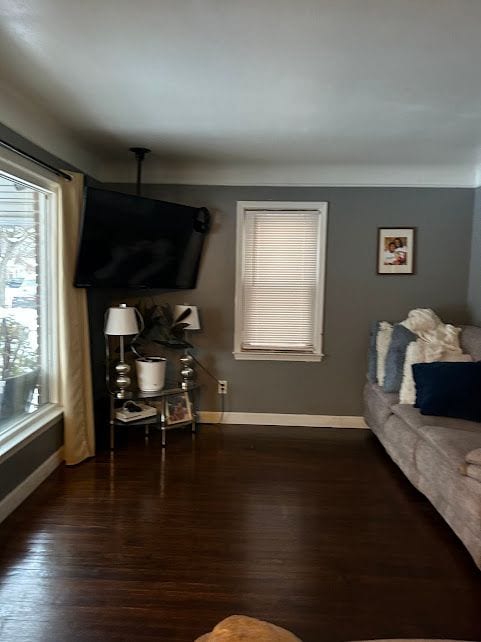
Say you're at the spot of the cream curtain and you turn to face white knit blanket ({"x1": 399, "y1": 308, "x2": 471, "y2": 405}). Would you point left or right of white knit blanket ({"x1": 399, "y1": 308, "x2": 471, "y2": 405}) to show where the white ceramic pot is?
left

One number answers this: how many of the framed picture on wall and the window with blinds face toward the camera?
2

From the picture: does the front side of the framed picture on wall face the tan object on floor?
yes

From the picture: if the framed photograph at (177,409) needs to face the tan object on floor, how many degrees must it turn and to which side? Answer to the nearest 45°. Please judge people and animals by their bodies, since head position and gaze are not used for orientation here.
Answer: approximately 45° to its right

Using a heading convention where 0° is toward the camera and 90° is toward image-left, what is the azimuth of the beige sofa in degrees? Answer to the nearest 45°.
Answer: approximately 45°

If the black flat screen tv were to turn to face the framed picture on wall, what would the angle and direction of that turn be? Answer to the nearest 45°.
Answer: approximately 45° to its left

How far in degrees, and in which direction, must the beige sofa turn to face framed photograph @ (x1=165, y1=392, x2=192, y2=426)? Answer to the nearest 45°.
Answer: approximately 45° to its right

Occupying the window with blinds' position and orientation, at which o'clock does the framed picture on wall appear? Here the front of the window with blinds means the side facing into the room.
The framed picture on wall is roughly at 9 o'clock from the window with blinds.

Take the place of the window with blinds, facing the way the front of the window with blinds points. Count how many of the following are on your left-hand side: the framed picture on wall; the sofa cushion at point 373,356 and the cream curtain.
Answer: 2

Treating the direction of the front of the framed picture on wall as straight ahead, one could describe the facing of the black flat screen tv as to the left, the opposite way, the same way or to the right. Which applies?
to the left
